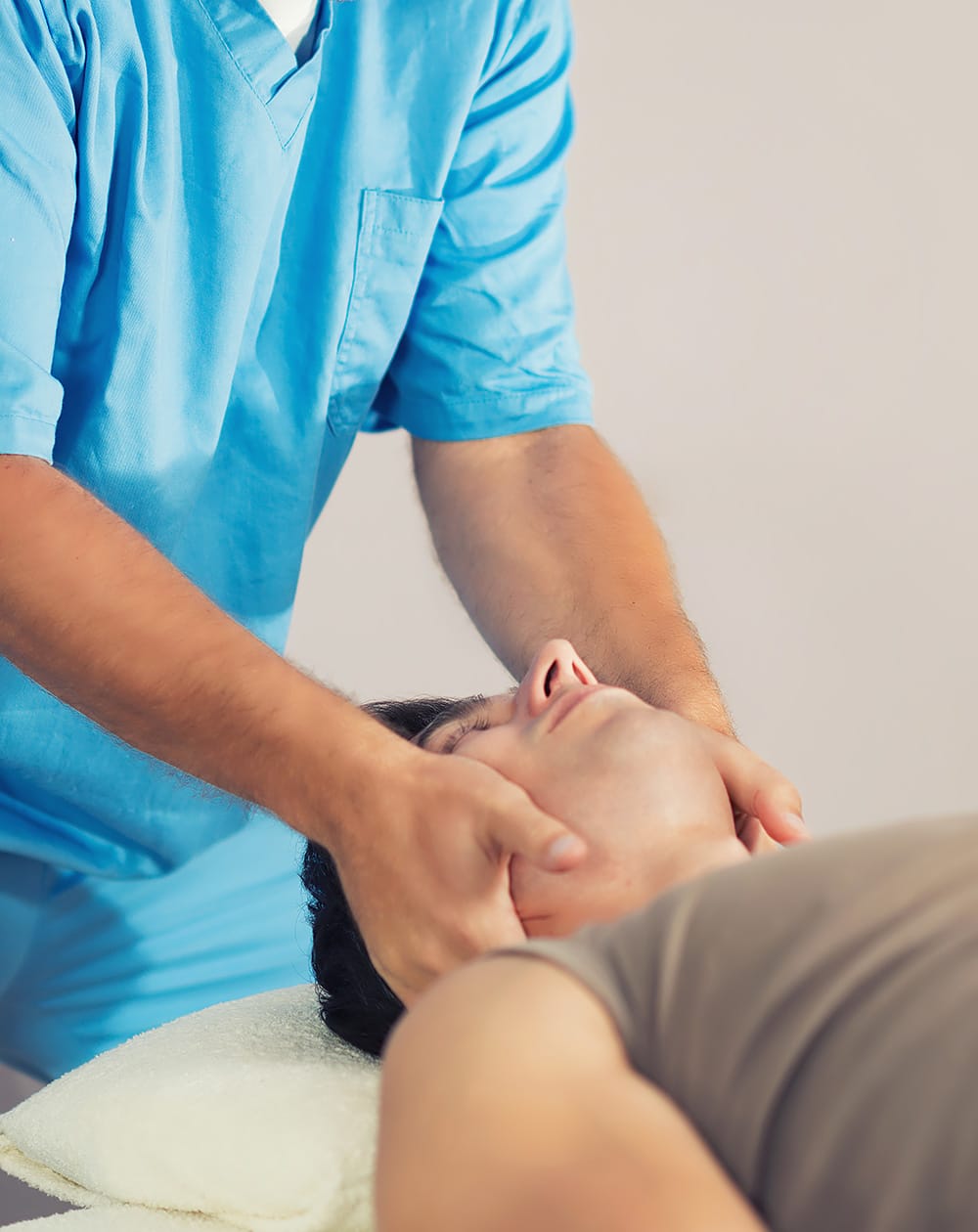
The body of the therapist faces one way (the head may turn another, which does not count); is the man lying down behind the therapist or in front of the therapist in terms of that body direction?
in front

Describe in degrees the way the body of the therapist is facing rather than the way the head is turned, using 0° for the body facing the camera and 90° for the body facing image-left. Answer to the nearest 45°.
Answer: approximately 315°
